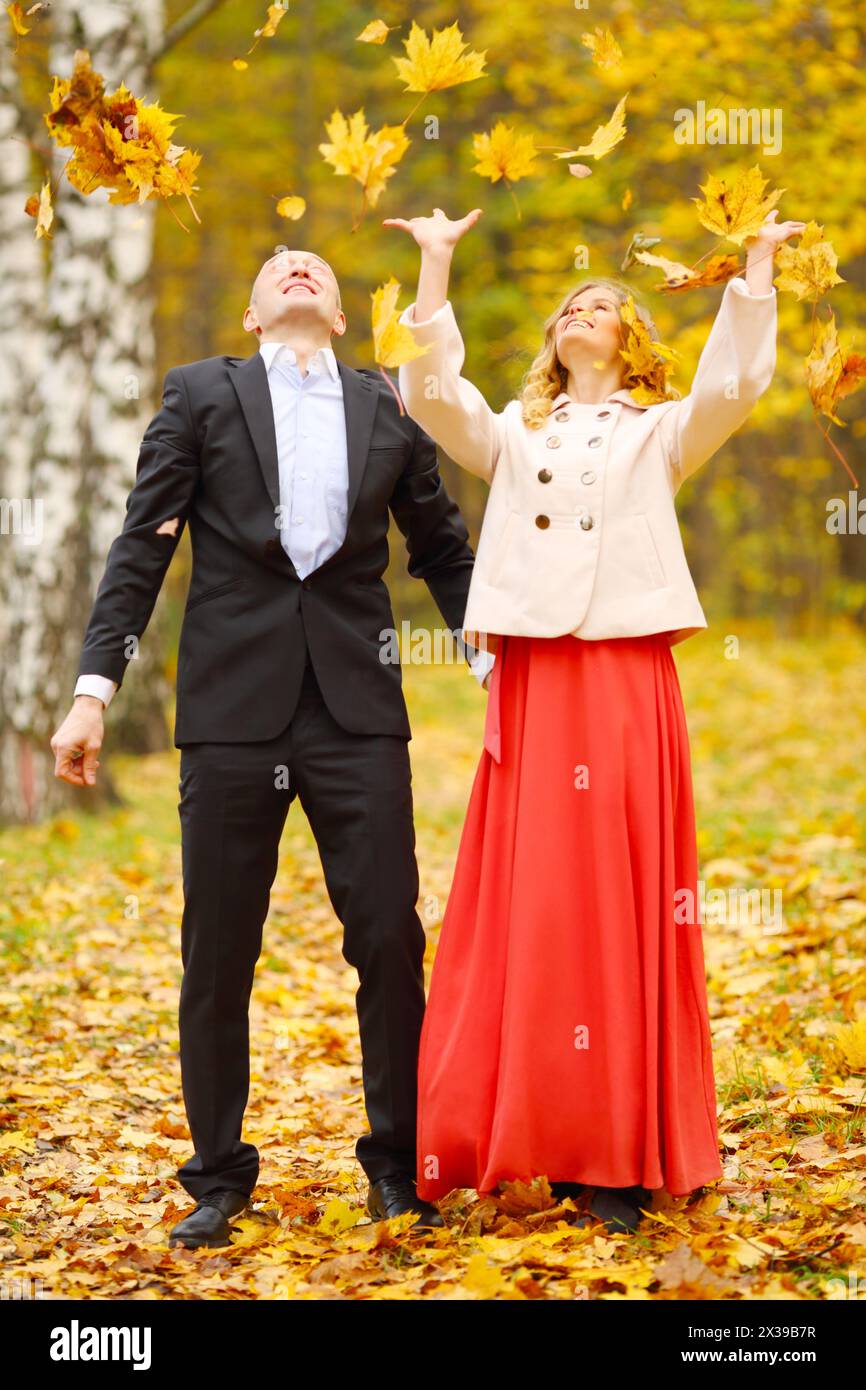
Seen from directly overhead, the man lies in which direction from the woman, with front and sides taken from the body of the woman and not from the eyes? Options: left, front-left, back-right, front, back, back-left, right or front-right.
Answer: right

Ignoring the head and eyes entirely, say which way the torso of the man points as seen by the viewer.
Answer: toward the camera

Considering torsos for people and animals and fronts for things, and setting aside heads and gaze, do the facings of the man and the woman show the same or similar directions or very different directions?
same or similar directions

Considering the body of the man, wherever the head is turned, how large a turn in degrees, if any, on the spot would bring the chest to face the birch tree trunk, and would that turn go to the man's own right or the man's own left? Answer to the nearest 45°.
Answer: approximately 180°

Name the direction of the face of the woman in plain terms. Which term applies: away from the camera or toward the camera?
toward the camera

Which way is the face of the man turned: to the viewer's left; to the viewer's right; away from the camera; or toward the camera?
toward the camera

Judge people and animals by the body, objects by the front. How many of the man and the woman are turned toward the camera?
2

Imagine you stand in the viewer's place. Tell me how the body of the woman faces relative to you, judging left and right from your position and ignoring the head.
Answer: facing the viewer

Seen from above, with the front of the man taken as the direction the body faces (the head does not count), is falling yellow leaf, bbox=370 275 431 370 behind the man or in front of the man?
in front

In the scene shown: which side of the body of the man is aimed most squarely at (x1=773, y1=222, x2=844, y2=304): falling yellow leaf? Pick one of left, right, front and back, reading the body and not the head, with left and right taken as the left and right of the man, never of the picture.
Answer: left
